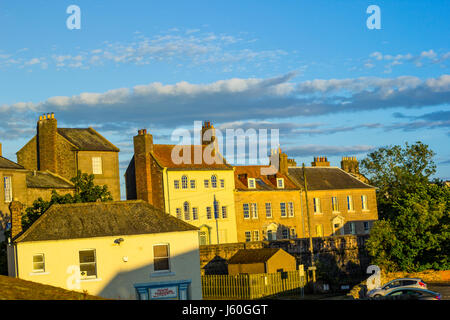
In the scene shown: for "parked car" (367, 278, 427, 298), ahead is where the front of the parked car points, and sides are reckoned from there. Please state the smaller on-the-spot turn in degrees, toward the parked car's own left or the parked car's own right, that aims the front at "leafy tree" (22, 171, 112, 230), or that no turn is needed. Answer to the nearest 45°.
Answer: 0° — it already faces it

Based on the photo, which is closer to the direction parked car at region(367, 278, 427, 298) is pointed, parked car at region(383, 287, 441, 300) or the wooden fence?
the wooden fence

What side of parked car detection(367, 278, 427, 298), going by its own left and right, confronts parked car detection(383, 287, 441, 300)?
left

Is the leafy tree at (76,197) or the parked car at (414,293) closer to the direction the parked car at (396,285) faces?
the leafy tree

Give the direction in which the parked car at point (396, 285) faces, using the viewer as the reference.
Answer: facing to the left of the viewer

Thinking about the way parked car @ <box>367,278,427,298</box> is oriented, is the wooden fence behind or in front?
in front
